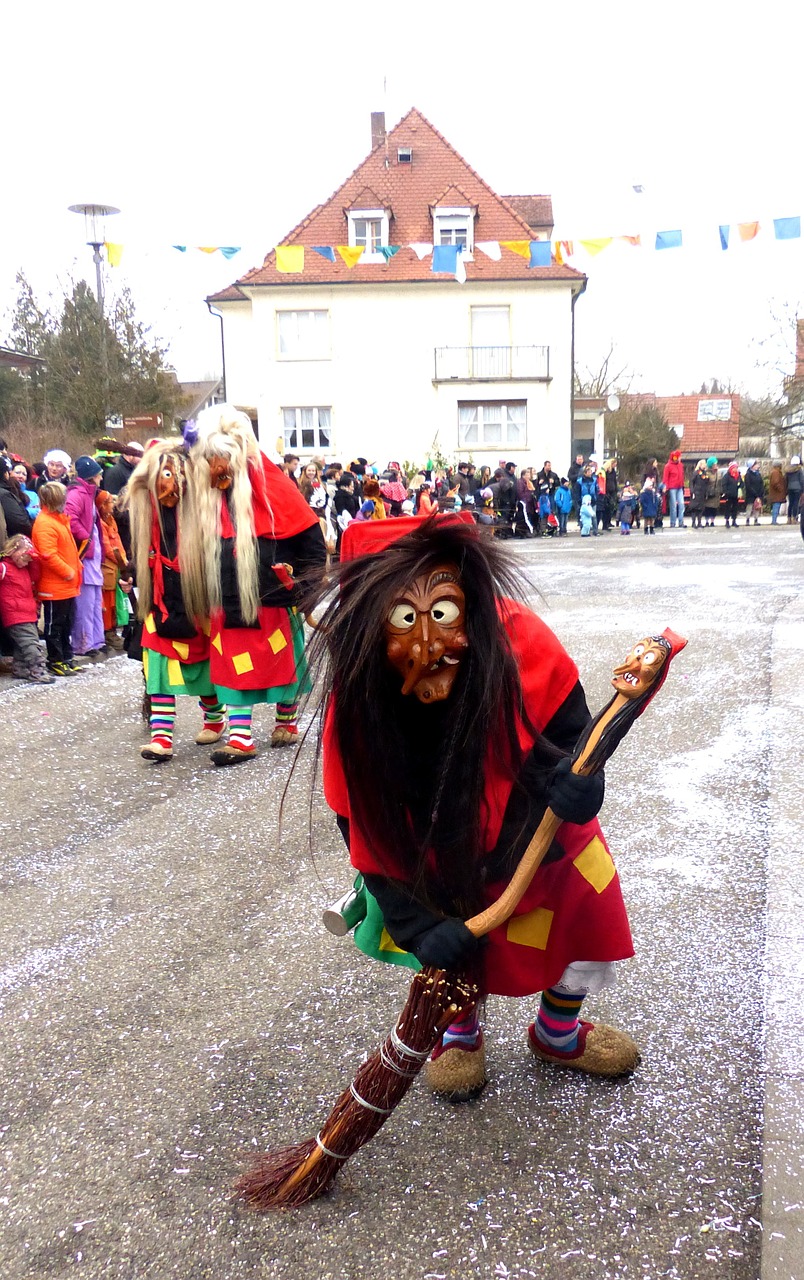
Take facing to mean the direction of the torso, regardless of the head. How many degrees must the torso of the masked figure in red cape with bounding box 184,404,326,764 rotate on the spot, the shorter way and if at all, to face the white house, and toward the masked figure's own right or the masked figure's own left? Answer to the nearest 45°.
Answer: approximately 135° to the masked figure's own right

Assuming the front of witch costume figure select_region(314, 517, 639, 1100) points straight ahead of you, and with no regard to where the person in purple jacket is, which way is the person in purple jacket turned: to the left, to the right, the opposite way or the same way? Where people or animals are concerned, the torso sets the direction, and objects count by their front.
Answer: to the left

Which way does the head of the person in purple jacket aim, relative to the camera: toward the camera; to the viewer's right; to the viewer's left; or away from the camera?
to the viewer's right

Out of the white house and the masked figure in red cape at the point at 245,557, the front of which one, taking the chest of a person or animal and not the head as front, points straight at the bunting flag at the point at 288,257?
the white house

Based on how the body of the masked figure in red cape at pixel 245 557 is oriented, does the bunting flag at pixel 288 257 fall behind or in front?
behind

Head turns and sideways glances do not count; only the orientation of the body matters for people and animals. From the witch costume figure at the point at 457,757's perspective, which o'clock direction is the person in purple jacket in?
The person in purple jacket is roughly at 5 o'clock from the witch costume figure.

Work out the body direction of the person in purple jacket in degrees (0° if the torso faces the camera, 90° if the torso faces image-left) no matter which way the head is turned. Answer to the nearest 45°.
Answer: approximately 270°

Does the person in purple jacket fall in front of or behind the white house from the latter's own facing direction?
in front

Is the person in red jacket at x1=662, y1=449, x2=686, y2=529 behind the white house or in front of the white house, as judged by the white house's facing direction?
in front

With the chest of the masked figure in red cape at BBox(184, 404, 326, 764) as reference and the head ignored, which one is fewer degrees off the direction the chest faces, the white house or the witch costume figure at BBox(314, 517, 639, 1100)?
the witch costume figure
